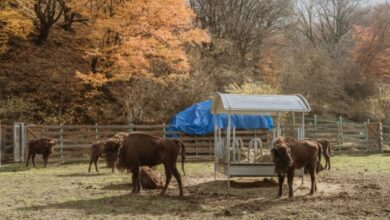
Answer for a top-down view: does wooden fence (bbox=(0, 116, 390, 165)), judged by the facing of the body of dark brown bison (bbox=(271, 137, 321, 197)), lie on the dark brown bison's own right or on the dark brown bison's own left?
on the dark brown bison's own right

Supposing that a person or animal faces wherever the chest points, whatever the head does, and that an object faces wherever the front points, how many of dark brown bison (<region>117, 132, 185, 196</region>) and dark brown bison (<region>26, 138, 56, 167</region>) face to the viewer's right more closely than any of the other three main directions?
1

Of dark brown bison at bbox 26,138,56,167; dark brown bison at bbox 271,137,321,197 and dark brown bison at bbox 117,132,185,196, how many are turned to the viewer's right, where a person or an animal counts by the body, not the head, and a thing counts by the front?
1

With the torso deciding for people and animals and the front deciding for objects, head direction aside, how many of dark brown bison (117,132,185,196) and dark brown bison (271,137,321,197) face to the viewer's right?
0

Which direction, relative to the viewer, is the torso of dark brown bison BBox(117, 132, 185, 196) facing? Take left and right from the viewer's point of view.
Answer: facing to the left of the viewer

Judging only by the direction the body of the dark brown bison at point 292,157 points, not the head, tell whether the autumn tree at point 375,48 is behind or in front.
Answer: behind

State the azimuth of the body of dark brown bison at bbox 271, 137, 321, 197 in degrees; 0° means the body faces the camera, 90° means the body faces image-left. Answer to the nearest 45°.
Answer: approximately 45°

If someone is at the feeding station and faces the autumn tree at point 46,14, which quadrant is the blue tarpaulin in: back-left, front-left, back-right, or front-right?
front-right

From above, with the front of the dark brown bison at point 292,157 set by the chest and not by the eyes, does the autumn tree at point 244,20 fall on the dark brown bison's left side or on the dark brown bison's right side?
on the dark brown bison's right side

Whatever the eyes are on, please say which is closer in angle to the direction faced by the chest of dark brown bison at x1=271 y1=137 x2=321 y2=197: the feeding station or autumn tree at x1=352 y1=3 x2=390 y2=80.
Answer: the feeding station

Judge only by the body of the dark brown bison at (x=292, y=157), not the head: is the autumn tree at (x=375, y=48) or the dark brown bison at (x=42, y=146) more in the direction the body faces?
the dark brown bison
